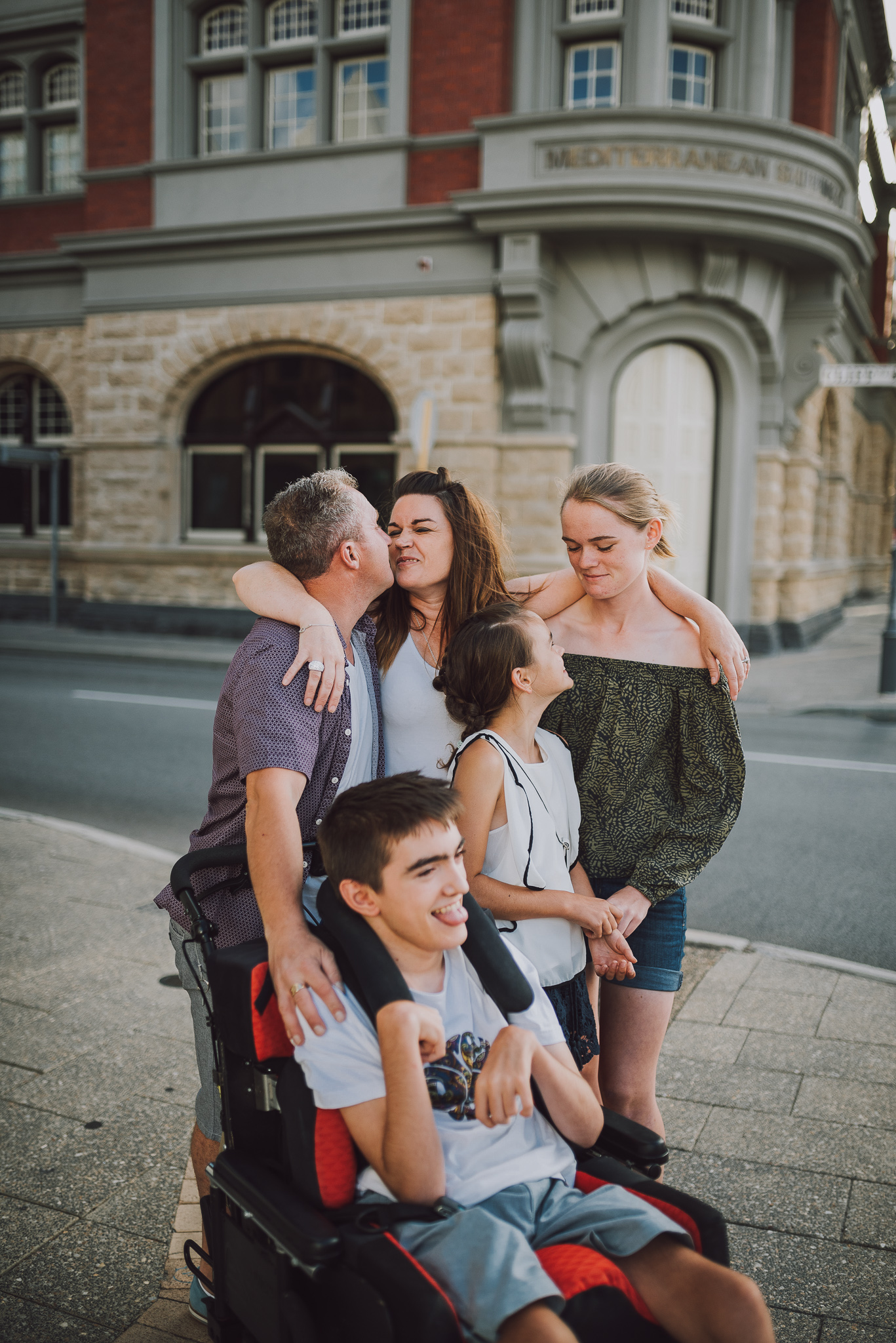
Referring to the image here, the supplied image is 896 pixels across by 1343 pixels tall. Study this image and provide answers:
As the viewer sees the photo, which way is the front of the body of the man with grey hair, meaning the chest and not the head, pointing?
to the viewer's right

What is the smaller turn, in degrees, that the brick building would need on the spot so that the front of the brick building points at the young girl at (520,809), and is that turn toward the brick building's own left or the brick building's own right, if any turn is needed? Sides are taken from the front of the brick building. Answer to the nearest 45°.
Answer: approximately 45° to the brick building's own right

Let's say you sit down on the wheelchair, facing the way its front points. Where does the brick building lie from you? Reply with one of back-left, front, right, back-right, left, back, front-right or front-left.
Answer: back-left

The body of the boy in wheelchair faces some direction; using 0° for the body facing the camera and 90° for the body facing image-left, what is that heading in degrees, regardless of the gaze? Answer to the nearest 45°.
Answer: approximately 315°
